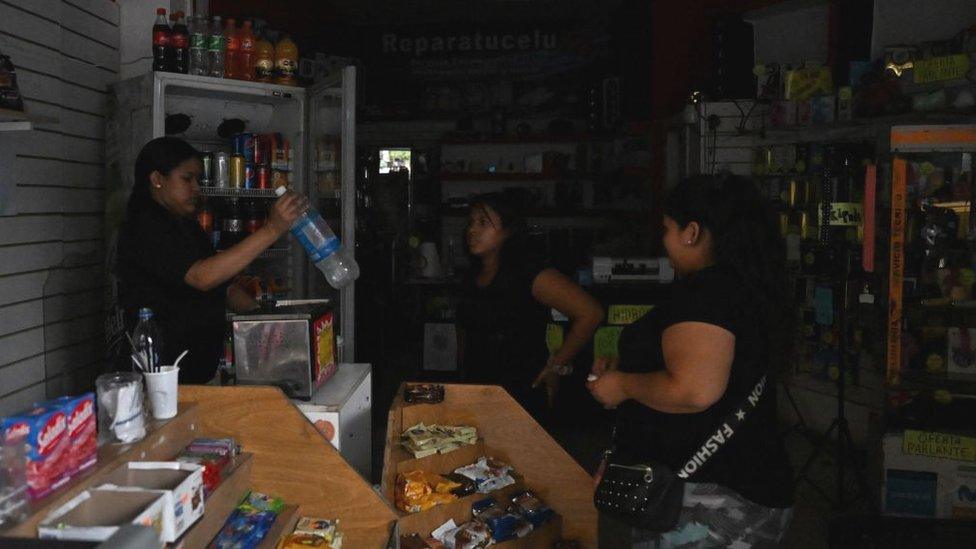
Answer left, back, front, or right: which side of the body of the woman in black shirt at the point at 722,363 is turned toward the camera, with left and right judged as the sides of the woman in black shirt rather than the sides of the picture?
left

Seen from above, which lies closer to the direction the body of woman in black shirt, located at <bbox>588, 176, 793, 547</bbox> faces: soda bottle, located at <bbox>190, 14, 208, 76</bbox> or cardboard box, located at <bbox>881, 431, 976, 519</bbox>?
the soda bottle

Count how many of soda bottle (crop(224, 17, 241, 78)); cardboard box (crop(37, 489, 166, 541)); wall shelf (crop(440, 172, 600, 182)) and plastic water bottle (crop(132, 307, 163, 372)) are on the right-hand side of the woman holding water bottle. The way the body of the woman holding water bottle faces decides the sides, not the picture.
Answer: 2

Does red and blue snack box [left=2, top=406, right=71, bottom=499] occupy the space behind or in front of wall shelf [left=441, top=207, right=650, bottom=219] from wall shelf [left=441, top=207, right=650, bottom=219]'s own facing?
in front

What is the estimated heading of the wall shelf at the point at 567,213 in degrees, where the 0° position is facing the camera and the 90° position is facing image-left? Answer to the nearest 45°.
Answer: approximately 0°

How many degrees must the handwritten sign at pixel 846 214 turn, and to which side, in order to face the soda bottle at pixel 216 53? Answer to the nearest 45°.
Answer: approximately 45° to its right

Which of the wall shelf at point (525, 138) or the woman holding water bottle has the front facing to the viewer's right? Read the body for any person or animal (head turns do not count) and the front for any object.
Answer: the woman holding water bottle

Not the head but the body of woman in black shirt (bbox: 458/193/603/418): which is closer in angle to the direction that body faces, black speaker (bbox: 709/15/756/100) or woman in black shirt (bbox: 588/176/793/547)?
the woman in black shirt

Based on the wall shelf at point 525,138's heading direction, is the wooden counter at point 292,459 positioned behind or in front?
in front
